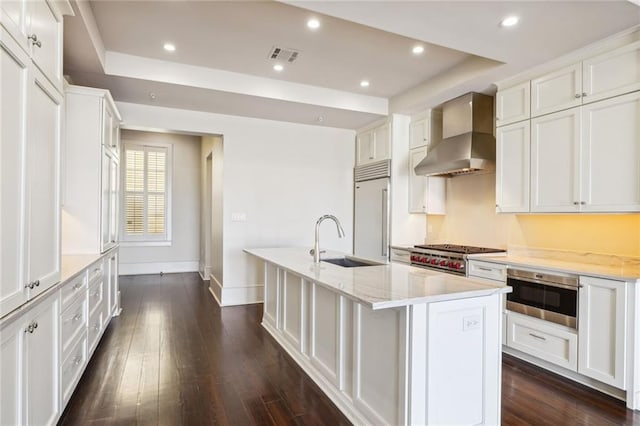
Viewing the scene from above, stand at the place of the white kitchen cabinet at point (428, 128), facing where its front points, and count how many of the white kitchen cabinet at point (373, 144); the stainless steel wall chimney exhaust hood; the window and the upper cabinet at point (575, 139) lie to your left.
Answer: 2

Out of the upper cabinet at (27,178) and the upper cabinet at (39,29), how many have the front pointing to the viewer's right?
2

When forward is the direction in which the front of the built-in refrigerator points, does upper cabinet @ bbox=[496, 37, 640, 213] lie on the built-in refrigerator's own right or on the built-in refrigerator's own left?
on the built-in refrigerator's own left

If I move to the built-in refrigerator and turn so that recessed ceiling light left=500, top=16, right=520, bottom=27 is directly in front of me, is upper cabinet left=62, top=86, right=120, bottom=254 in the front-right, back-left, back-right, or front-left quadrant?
front-right

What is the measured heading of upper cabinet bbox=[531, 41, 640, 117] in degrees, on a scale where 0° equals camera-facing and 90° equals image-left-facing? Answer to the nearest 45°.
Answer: approximately 45°

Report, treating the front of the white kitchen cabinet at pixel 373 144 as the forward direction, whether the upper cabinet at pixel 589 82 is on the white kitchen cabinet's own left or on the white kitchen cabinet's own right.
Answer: on the white kitchen cabinet's own left

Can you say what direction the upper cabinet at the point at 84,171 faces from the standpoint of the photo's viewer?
facing to the right of the viewer

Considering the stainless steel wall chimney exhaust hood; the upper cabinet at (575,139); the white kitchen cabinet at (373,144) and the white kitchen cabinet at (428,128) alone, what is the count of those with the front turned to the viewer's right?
0

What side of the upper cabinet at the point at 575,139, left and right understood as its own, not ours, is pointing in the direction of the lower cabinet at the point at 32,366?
front

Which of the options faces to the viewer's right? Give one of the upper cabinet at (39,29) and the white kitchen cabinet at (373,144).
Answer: the upper cabinet

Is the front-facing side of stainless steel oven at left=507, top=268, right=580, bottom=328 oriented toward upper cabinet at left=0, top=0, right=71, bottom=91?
yes

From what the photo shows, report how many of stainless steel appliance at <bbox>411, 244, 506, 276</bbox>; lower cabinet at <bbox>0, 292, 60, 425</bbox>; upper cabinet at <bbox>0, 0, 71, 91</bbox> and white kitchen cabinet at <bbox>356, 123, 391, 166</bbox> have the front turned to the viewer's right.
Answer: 2

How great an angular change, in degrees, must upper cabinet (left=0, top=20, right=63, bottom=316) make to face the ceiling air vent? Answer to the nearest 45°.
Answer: approximately 45° to its left

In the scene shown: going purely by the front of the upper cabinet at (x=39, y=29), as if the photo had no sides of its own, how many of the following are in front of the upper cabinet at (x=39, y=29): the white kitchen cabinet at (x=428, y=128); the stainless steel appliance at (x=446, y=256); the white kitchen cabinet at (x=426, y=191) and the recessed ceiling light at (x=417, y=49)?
4
